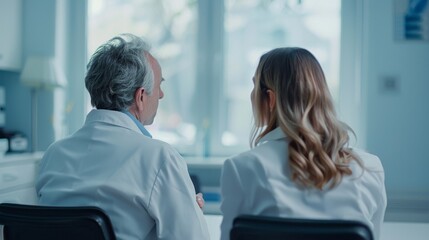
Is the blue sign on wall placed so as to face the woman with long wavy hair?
yes

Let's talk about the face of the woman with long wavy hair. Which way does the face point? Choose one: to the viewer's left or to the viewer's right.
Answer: to the viewer's left

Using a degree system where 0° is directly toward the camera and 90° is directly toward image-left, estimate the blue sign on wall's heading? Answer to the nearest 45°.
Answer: approximately 0°
